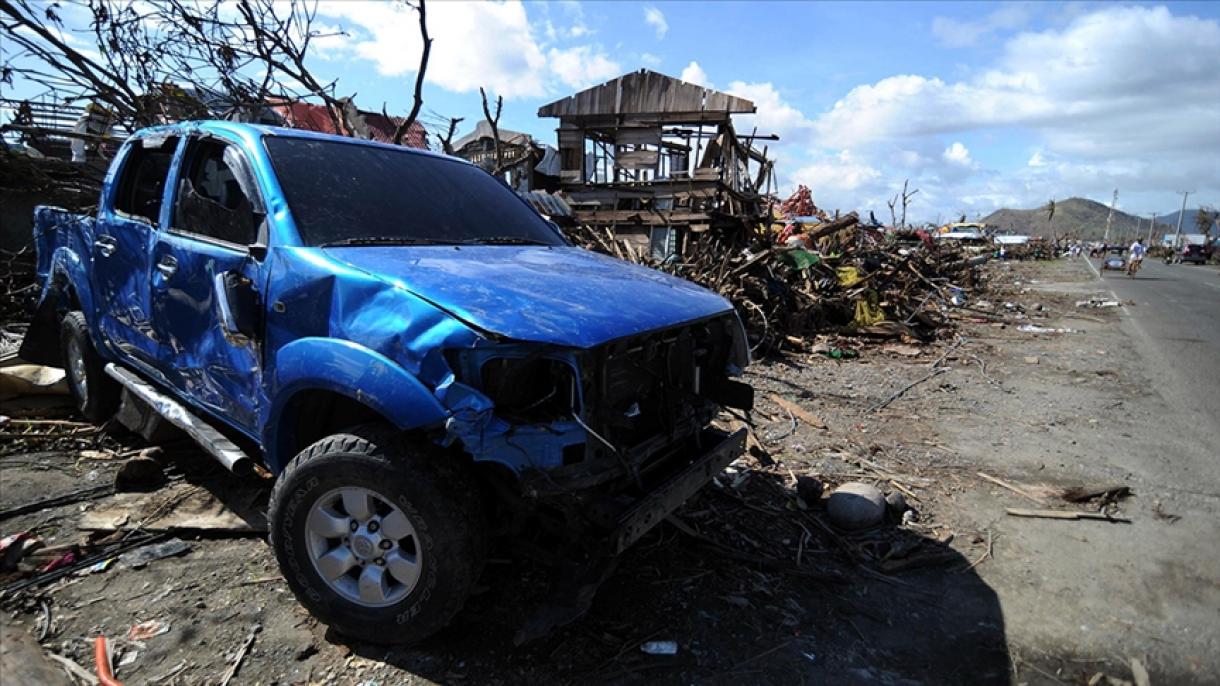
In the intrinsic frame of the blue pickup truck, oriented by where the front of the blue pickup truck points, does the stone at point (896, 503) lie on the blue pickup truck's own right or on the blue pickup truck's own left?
on the blue pickup truck's own left

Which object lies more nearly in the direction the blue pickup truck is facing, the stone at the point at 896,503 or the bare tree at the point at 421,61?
the stone

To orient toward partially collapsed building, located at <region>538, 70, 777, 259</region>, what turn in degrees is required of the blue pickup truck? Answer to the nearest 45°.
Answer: approximately 90° to its left

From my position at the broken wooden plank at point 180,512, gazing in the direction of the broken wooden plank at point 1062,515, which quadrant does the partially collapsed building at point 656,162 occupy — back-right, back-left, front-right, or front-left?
front-left

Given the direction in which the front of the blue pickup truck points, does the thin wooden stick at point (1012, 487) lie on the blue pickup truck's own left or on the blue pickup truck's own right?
on the blue pickup truck's own left

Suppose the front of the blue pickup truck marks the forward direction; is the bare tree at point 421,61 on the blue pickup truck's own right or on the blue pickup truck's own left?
on the blue pickup truck's own left

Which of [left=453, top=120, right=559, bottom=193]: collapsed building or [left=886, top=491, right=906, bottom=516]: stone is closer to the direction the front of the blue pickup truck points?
the stone

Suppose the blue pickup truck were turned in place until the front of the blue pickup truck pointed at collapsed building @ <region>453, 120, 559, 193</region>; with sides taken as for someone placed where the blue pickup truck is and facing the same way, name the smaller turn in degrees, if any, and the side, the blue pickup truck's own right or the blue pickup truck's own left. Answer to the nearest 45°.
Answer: approximately 135° to the blue pickup truck's own left

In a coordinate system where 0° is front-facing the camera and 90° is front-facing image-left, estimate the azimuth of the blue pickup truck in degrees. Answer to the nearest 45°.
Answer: approximately 315°
